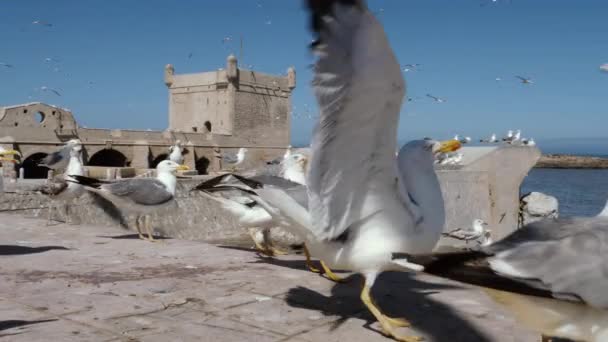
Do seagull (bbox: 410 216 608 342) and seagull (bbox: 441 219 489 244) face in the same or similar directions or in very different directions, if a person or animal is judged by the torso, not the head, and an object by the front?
same or similar directions

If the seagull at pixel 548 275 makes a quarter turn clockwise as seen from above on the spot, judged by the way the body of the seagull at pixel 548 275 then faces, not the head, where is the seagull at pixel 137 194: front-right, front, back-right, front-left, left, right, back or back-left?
back-right

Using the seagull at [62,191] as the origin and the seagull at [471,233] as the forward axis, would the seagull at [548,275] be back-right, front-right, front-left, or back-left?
front-right

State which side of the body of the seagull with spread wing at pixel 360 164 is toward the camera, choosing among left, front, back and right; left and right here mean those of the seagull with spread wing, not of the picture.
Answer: right

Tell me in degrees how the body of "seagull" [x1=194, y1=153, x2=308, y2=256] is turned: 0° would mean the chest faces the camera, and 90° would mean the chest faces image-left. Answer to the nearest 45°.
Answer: approximately 270°

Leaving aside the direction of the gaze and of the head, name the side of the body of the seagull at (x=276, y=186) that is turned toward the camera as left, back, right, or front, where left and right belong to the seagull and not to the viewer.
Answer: right

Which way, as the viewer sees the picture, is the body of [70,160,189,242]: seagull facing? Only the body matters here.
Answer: to the viewer's right

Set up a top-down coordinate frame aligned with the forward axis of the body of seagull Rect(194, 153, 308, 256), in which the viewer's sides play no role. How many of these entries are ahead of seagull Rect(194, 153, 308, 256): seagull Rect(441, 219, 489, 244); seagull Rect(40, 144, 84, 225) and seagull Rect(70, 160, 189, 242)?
1

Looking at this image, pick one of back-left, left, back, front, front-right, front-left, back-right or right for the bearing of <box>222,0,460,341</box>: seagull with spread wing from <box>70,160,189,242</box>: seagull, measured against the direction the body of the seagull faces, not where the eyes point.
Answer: right

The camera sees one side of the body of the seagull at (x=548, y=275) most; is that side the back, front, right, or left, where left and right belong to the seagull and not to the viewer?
right
